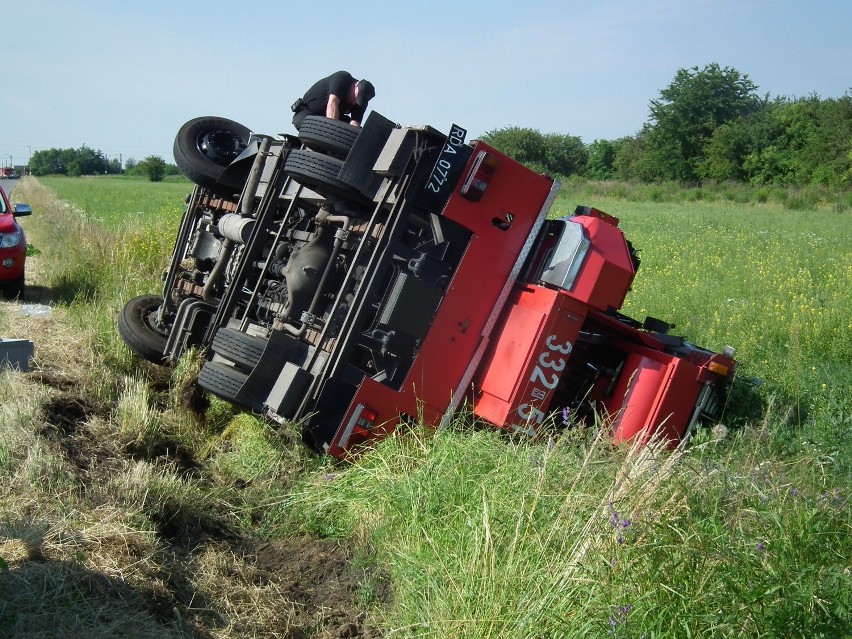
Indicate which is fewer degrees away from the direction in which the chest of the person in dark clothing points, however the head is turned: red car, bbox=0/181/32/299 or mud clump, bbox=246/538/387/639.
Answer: the mud clump

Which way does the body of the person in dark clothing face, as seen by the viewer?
to the viewer's right

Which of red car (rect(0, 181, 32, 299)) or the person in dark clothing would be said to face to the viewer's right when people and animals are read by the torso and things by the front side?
the person in dark clothing

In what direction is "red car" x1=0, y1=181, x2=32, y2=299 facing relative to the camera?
toward the camera

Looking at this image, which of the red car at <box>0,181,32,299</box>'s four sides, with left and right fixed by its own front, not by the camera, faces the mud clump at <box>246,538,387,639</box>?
front

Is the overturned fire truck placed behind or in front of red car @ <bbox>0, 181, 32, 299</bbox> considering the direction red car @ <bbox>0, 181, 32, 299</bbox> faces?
in front

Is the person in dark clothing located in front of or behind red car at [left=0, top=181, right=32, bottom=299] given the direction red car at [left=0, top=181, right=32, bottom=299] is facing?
in front

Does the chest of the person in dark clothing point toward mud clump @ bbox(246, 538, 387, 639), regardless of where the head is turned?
no

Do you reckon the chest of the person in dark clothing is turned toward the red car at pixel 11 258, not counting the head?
no

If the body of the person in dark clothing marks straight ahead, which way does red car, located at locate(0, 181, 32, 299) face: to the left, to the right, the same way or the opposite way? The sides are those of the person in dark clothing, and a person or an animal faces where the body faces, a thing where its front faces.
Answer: to the right

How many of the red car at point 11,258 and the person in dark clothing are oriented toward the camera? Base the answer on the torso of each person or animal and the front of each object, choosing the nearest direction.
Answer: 1
